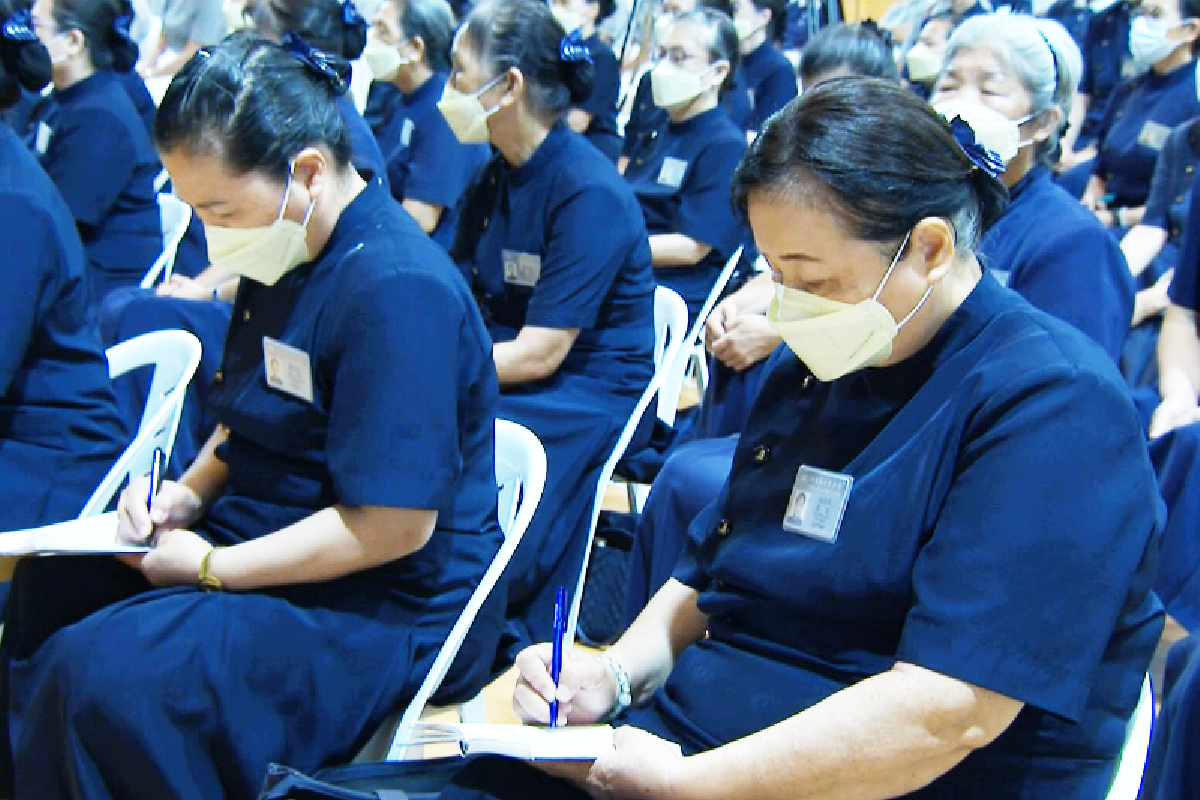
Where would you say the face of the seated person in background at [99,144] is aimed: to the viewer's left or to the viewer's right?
to the viewer's left

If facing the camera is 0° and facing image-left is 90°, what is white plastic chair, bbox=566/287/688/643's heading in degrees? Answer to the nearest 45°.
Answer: approximately 90°

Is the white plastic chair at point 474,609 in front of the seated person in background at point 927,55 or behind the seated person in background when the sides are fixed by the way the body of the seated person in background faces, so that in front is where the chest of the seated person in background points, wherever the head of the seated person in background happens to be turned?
in front

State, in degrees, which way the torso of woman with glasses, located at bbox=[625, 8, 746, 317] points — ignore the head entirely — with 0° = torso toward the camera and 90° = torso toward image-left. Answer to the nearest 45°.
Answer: approximately 45°

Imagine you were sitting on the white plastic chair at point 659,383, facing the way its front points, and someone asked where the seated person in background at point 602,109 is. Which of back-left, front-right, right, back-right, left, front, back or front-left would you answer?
right

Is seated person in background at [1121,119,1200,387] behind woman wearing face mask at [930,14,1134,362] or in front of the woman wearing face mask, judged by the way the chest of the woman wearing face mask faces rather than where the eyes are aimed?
behind

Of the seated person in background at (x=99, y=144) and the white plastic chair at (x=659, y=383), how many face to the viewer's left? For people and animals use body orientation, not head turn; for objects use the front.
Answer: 2

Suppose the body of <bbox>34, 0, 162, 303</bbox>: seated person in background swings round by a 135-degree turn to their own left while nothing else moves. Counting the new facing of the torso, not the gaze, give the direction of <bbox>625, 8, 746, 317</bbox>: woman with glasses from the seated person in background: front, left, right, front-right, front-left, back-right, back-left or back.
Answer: front-left

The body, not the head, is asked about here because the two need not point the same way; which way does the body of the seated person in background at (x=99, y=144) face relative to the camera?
to the viewer's left

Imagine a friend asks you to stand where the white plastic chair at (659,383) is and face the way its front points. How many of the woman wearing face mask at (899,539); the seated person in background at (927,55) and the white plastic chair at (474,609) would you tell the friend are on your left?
2
